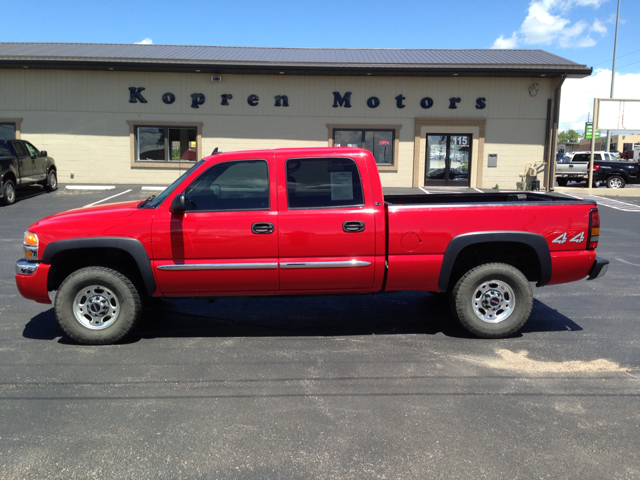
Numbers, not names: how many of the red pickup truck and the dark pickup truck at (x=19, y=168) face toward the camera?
0

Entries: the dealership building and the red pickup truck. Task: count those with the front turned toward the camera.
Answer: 1

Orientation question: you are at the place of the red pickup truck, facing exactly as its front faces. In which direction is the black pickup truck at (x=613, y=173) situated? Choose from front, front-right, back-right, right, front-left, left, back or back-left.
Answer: back-right

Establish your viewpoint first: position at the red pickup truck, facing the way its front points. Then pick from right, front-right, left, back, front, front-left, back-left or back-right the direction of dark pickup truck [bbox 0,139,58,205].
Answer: front-right

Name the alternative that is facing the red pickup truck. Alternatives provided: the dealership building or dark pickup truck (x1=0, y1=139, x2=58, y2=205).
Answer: the dealership building

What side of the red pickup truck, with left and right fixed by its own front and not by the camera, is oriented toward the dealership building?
right

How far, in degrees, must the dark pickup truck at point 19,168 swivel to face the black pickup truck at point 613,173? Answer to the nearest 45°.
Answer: approximately 45° to its right

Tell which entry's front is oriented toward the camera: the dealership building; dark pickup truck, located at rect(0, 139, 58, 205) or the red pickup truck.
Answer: the dealership building

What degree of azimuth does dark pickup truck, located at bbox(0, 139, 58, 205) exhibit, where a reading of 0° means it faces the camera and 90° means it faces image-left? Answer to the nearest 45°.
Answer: approximately 225°

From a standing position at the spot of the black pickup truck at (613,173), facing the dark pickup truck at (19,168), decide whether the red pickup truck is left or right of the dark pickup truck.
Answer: left

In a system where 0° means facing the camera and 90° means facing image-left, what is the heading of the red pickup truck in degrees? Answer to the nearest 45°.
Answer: approximately 90°

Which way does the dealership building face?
toward the camera

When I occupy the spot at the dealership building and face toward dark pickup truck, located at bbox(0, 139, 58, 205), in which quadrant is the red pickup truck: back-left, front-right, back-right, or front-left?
front-left

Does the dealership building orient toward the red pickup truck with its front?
yes

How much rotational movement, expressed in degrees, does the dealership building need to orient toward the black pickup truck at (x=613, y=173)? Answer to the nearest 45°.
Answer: approximately 90° to its left

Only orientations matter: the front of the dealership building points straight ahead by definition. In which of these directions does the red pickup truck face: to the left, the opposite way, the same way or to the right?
to the right

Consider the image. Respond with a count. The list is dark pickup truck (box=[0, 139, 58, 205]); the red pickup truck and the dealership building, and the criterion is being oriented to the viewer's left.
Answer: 1
